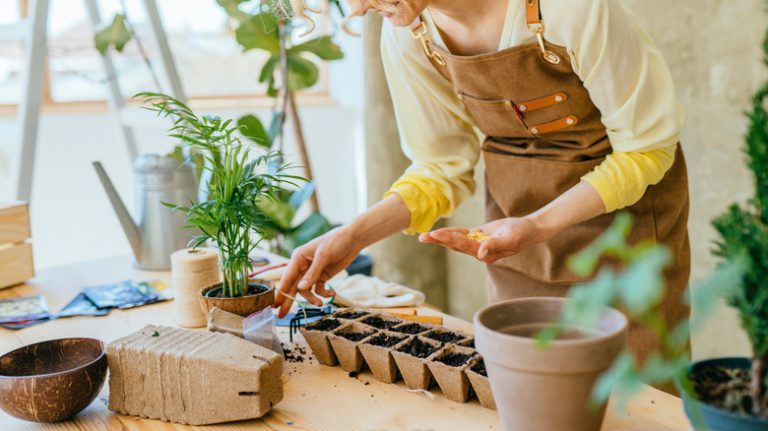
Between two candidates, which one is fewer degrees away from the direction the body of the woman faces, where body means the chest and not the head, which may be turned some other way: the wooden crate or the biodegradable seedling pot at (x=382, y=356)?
the biodegradable seedling pot

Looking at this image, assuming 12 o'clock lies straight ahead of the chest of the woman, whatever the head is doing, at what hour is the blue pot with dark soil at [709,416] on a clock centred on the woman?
The blue pot with dark soil is roughly at 10 o'clock from the woman.

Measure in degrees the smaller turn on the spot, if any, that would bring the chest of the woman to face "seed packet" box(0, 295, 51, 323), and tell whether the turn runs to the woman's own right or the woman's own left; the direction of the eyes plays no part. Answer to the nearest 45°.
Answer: approximately 45° to the woman's own right

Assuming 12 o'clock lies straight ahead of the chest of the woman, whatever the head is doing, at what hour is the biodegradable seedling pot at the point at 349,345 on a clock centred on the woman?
The biodegradable seedling pot is roughly at 12 o'clock from the woman.

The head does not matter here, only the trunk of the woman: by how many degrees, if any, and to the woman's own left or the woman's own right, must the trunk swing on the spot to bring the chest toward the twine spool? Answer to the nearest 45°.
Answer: approximately 45° to the woman's own right

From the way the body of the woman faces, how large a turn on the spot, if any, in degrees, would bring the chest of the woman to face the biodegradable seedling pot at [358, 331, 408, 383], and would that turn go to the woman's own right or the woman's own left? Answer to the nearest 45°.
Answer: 0° — they already face it

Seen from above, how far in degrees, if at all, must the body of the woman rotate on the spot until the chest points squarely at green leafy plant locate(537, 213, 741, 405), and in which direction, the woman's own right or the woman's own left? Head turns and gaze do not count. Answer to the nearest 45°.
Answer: approximately 45° to the woman's own left

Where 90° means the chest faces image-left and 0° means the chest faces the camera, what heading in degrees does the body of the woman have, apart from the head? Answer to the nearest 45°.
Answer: approximately 45°
